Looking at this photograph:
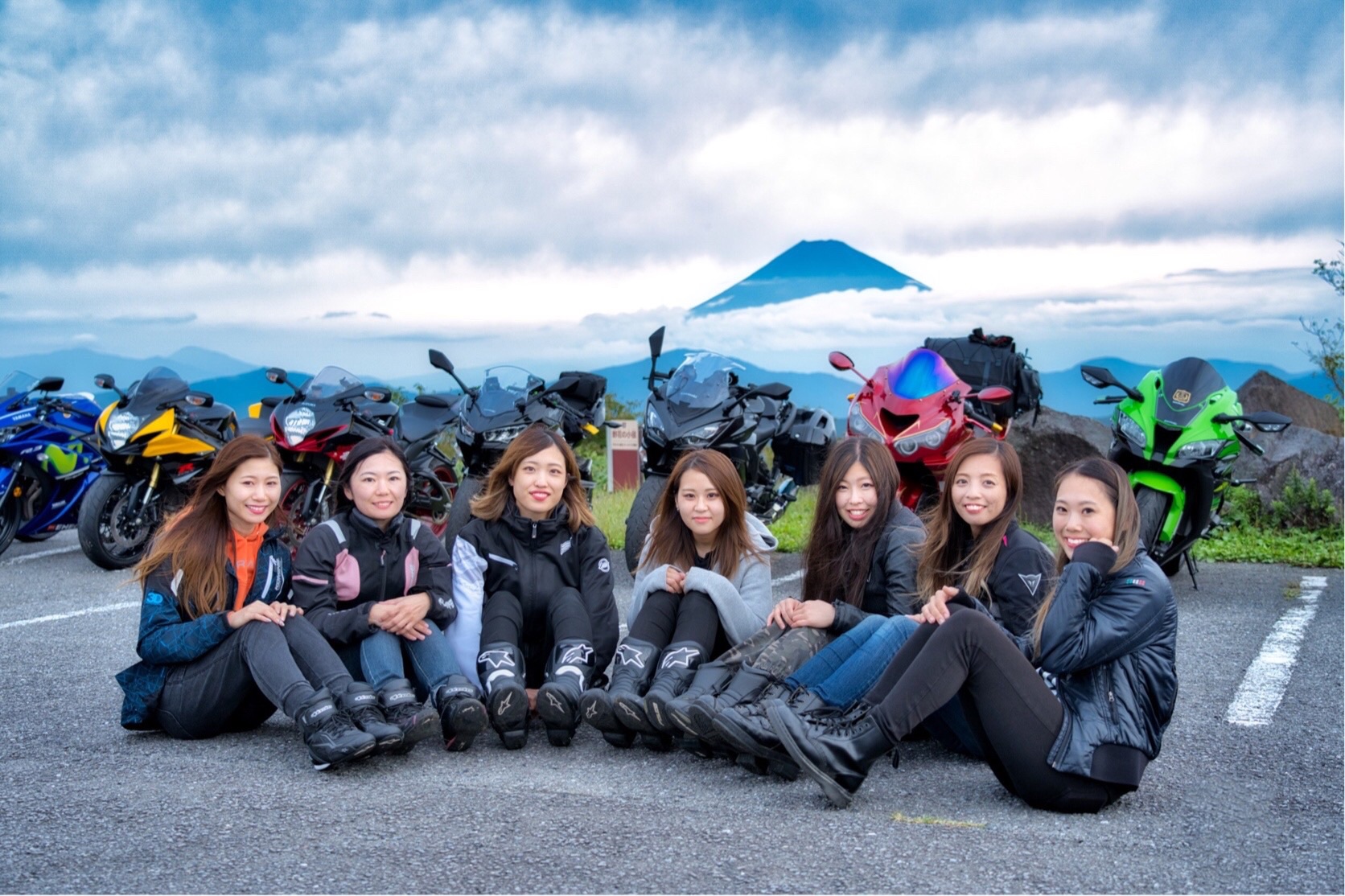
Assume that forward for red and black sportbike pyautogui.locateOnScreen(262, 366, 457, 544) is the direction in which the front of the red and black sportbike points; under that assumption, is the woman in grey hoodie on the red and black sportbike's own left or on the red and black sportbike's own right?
on the red and black sportbike's own left

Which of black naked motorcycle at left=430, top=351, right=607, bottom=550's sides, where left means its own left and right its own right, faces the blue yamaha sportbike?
right

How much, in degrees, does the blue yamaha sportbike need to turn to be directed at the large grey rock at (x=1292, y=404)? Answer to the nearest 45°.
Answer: approximately 135° to its left

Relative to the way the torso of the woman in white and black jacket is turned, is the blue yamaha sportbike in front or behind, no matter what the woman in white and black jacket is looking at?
behind

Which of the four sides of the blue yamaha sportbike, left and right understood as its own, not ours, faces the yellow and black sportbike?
left

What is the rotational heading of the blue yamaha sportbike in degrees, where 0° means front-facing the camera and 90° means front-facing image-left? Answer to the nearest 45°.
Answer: approximately 45°

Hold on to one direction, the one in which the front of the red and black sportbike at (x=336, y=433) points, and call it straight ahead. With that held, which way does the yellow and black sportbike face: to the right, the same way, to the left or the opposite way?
the same way

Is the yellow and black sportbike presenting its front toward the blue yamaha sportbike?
no

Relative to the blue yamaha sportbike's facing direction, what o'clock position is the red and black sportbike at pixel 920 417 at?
The red and black sportbike is roughly at 9 o'clock from the blue yamaha sportbike.

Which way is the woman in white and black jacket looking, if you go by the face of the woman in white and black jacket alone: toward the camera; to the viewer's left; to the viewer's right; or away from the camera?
toward the camera

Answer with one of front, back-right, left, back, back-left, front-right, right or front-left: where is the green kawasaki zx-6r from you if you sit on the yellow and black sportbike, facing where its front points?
left

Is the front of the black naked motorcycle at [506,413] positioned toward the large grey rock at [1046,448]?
no

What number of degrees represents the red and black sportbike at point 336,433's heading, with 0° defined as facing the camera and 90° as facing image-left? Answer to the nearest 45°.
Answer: approximately 45°

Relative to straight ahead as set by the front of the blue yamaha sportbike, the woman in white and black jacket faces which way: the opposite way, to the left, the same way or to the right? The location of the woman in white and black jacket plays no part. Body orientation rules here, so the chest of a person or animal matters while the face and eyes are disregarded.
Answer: the same way

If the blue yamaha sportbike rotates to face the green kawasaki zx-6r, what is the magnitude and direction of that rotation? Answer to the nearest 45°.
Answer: approximately 90° to its left

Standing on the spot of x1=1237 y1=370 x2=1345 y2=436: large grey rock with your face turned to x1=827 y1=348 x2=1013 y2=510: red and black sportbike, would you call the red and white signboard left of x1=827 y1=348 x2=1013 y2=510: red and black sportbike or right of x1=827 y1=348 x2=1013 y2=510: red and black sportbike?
right

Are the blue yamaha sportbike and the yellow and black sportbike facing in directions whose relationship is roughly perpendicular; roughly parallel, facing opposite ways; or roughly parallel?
roughly parallel

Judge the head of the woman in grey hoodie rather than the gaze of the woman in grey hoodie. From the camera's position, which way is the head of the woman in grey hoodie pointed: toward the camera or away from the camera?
toward the camera
